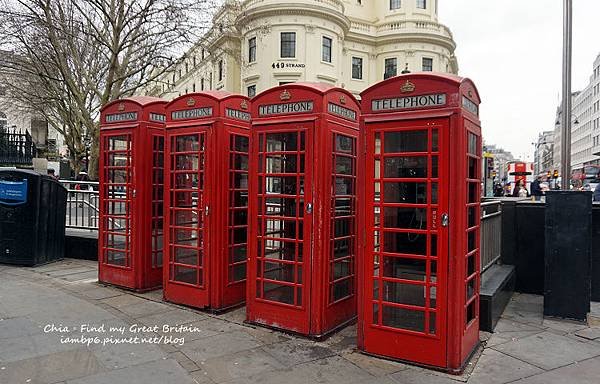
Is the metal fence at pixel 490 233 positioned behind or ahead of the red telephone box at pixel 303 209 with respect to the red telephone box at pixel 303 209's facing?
behind

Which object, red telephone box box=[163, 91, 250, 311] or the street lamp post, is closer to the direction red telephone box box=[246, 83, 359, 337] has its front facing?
the red telephone box

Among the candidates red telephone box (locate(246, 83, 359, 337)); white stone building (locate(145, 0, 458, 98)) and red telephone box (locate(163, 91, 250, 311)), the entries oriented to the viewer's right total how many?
0

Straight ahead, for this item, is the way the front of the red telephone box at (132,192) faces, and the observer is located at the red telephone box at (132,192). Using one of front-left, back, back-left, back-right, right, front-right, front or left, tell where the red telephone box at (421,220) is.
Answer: left

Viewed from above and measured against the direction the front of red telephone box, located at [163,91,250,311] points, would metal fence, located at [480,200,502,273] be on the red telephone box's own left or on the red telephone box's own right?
on the red telephone box's own left

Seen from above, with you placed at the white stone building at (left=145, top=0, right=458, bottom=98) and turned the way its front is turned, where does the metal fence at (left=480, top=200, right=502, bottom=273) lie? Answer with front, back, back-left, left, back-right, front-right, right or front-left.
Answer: front

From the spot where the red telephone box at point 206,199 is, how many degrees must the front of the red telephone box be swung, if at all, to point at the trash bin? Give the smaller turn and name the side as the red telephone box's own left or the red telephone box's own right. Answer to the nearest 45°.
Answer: approximately 90° to the red telephone box's own right

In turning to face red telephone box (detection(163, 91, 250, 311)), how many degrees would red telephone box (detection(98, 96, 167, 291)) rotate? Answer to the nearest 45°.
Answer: approximately 90° to its left

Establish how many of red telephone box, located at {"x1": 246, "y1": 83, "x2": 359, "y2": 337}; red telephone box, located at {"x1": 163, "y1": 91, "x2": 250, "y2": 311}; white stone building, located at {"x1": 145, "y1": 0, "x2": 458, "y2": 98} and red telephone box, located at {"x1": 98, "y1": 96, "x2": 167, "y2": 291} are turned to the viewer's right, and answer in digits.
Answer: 0

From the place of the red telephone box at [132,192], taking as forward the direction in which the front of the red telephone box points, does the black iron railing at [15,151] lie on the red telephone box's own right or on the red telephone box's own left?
on the red telephone box's own right

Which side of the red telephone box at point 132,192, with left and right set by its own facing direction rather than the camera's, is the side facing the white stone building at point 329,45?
back

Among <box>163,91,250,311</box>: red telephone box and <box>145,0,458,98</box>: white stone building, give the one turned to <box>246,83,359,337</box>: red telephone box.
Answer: the white stone building

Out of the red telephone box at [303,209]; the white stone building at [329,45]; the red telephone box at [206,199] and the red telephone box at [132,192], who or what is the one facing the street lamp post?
the white stone building

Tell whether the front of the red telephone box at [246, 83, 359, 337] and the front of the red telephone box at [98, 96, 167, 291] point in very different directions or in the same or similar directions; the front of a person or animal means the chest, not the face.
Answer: same or similar directions

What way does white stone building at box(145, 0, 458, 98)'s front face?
toward the camera

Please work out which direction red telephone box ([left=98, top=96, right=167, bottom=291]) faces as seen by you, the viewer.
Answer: facing the viewer and to the left of the viewer

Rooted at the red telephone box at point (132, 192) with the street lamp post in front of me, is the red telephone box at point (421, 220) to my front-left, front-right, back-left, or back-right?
front-right
